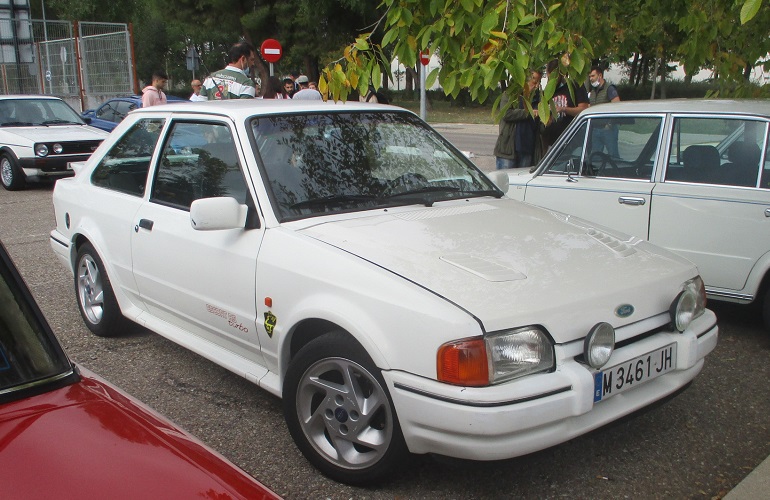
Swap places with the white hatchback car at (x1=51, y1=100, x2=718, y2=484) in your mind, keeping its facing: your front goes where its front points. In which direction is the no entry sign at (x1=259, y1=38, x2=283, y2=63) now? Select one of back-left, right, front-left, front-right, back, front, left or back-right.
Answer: back-left

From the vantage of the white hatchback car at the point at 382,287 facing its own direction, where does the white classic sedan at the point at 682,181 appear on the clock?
The white classic sedan is roughly at 9 o'clock from the white hatchback car.

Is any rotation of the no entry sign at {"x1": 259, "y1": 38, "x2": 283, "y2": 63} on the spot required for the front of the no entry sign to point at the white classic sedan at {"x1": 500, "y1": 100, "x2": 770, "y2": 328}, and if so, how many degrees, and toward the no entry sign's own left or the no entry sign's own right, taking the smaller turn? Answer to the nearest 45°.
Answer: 0° — it already faces it

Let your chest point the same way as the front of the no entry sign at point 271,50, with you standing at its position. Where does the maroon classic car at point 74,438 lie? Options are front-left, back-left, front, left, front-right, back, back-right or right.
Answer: front

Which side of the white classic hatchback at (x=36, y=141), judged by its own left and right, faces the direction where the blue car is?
left

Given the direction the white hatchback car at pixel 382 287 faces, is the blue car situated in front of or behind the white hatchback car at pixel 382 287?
behind

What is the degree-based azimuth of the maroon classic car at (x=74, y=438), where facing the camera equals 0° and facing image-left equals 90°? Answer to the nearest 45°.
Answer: approximately 315°

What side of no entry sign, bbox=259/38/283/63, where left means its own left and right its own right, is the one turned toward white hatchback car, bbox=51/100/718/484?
front

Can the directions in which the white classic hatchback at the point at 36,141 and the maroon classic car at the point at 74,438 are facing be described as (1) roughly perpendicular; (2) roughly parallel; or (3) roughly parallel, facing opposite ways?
roughly parallel

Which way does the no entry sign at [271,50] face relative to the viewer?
toward the camera

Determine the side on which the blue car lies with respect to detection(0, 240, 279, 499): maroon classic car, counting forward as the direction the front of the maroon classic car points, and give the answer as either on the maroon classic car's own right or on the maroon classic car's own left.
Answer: on the maroon classic car's own left

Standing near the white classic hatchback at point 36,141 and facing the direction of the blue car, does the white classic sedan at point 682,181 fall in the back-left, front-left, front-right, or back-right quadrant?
back-right

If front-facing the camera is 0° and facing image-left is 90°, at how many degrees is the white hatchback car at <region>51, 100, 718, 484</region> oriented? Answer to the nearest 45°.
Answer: approximately 315°
